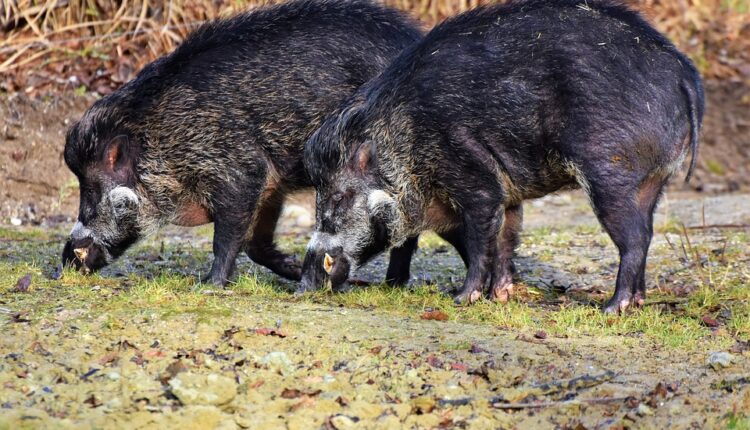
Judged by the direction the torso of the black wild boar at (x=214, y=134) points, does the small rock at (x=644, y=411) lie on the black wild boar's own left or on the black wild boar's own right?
on the black wild boar's own left

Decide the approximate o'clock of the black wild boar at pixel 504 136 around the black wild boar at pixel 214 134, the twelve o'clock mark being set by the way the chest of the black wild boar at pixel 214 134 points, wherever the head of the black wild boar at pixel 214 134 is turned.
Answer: the black wild boar at pixel 504 136 is roughly at 7 o'clock from the black wild boar at pixel 214 134.

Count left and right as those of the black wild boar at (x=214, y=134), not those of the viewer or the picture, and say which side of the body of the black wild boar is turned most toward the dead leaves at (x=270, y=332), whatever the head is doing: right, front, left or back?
left

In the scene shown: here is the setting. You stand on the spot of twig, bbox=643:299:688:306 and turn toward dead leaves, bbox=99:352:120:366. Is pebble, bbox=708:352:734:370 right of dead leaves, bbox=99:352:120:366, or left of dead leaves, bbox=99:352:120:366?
left

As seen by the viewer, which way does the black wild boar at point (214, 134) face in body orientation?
to the viewer's left

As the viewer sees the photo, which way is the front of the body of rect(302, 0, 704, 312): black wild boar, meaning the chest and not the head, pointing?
to the viewer's left

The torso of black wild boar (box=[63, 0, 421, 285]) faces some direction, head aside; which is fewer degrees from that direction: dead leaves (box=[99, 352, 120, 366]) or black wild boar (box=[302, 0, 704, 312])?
the dead leaves

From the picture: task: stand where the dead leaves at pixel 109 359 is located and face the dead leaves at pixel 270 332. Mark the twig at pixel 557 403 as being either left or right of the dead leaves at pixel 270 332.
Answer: right

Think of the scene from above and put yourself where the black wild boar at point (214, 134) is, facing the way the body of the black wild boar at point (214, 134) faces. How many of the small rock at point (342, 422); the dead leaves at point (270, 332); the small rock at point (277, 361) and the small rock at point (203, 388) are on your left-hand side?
4

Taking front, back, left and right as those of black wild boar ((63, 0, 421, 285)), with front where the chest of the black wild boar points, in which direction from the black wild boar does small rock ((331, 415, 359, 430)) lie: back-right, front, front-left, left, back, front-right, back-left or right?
left

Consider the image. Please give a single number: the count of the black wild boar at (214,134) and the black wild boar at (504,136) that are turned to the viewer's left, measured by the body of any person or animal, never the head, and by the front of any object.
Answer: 2
